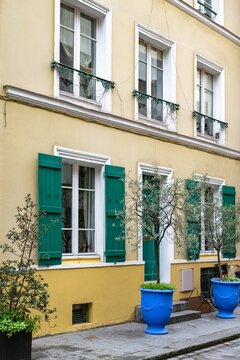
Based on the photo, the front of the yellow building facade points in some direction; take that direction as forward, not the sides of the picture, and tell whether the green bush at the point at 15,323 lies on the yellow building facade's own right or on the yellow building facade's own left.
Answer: on the yellow building facade's own right

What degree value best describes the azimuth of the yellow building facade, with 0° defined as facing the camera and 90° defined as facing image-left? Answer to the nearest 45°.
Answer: approximately 315°
